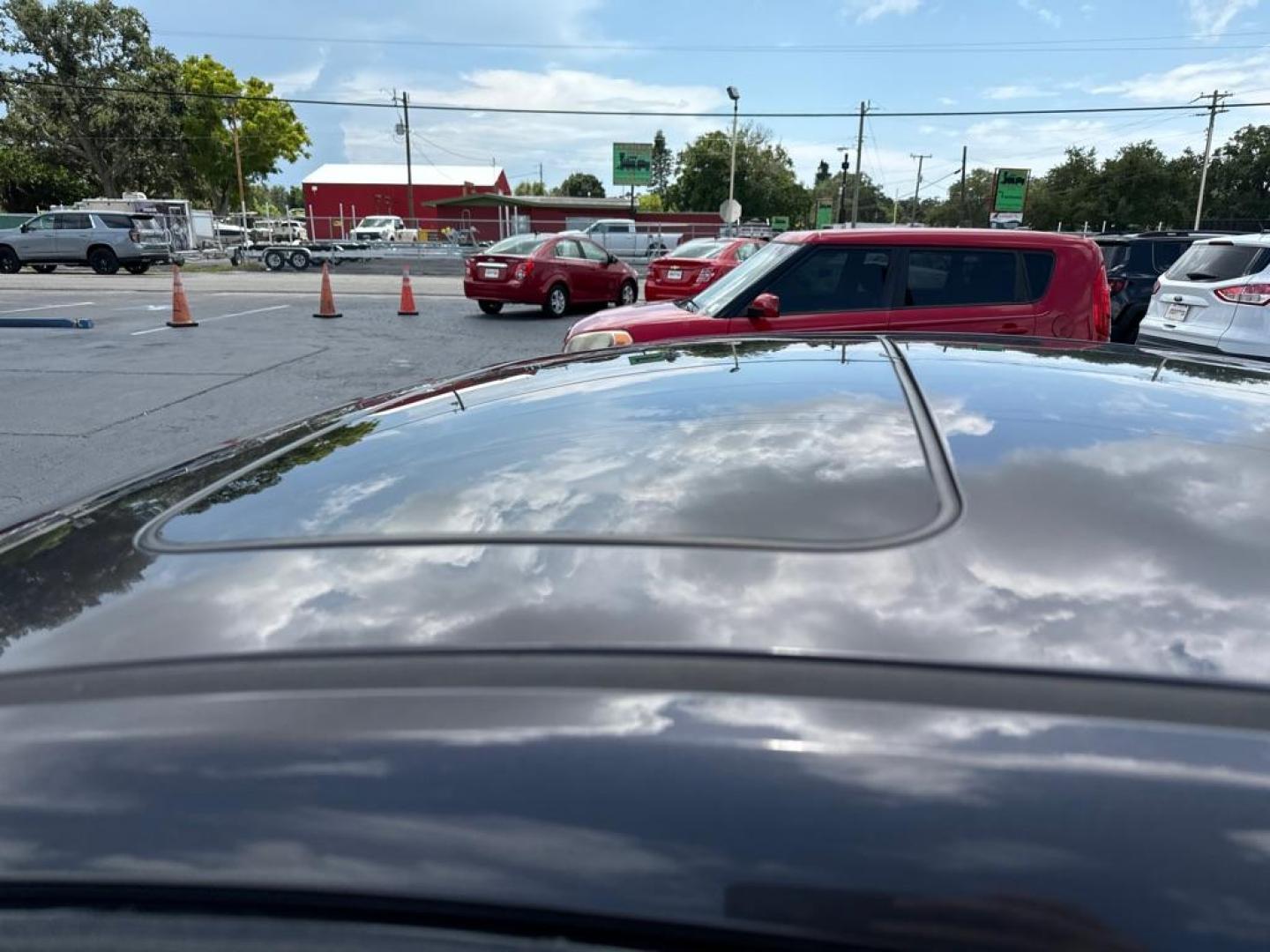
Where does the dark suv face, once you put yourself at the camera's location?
facing away from the viewer and to the right of the viewer

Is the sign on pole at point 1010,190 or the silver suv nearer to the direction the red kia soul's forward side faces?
the silver suv

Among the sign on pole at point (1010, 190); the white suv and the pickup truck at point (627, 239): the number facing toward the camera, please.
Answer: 1

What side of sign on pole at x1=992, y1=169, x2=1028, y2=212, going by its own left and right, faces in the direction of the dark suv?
front

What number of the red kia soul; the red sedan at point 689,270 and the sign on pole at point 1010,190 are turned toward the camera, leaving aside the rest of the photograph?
1

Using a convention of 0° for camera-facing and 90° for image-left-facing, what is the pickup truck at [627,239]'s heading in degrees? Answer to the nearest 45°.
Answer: approximately 90°

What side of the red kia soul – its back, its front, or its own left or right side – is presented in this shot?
left

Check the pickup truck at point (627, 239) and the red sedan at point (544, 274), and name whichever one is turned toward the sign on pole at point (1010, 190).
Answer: the red sedan

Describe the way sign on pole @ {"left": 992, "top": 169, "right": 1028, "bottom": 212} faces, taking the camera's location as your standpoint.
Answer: facing the viewer

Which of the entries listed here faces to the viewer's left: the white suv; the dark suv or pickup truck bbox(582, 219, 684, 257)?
the pickup truck

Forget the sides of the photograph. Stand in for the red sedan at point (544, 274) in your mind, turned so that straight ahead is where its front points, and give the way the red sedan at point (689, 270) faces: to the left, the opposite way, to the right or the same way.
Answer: the same way

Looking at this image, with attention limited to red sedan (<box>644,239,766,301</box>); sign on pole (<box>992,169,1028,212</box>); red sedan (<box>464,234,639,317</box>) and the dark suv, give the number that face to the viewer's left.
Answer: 0

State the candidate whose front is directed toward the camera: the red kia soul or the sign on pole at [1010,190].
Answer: the sign on pole

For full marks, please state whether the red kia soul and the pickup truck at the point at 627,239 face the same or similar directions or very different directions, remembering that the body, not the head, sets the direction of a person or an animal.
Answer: same or similar directions

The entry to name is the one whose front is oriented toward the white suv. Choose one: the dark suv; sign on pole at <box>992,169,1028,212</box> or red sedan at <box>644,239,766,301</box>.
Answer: the sign on pole

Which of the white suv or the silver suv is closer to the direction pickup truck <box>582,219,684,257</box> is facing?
the silver suv
